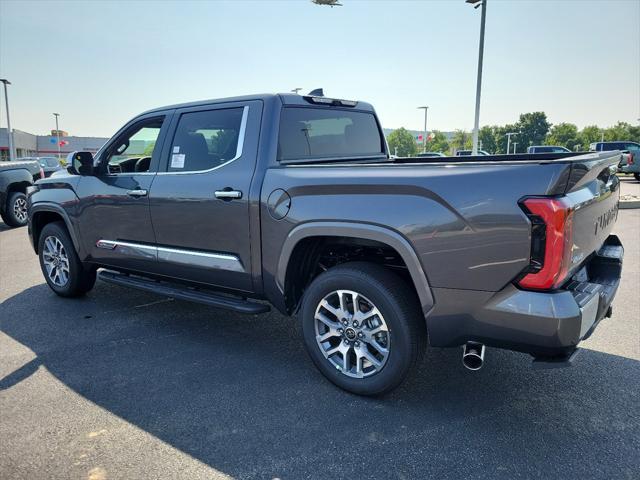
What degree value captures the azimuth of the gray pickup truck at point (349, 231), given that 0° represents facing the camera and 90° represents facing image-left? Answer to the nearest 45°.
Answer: approximately 135°
